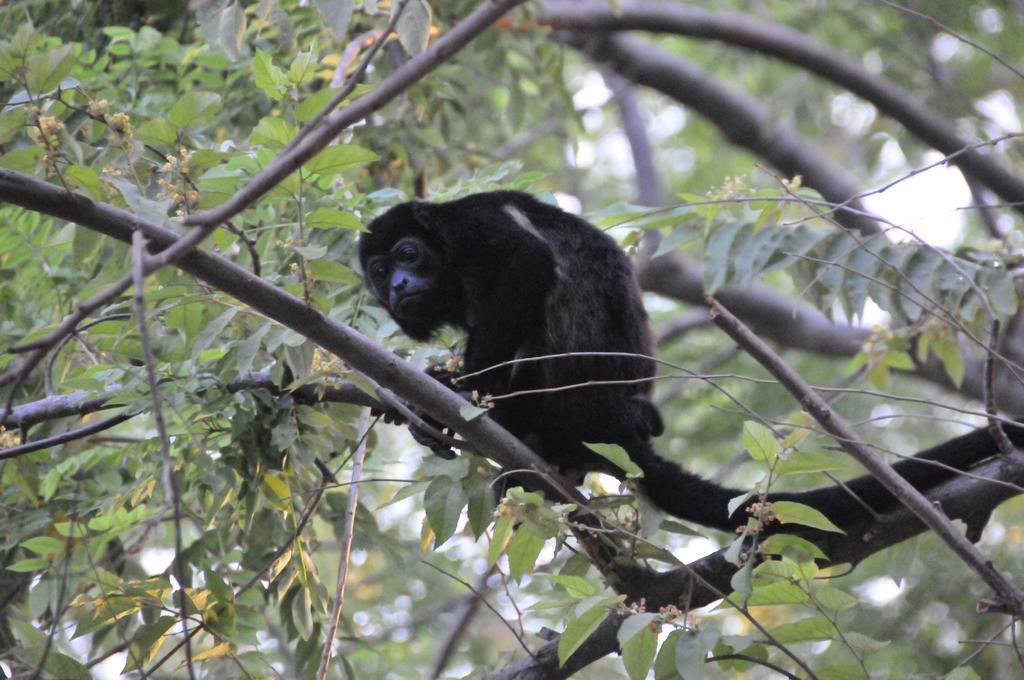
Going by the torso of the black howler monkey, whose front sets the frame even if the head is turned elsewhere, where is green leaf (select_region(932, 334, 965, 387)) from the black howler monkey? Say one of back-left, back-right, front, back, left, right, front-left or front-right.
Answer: back

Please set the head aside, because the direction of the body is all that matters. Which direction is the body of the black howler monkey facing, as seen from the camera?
to the viewer's left

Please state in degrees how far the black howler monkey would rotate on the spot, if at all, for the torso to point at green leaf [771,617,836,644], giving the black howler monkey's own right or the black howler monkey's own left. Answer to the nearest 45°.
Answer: approximately 135° to the black howler monkey's own left

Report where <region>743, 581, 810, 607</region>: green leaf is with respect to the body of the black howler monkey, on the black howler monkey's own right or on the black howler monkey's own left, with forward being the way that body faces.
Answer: on the black howler monkey's own left

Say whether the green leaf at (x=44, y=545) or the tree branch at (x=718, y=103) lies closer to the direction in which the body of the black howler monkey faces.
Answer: the green leaf
